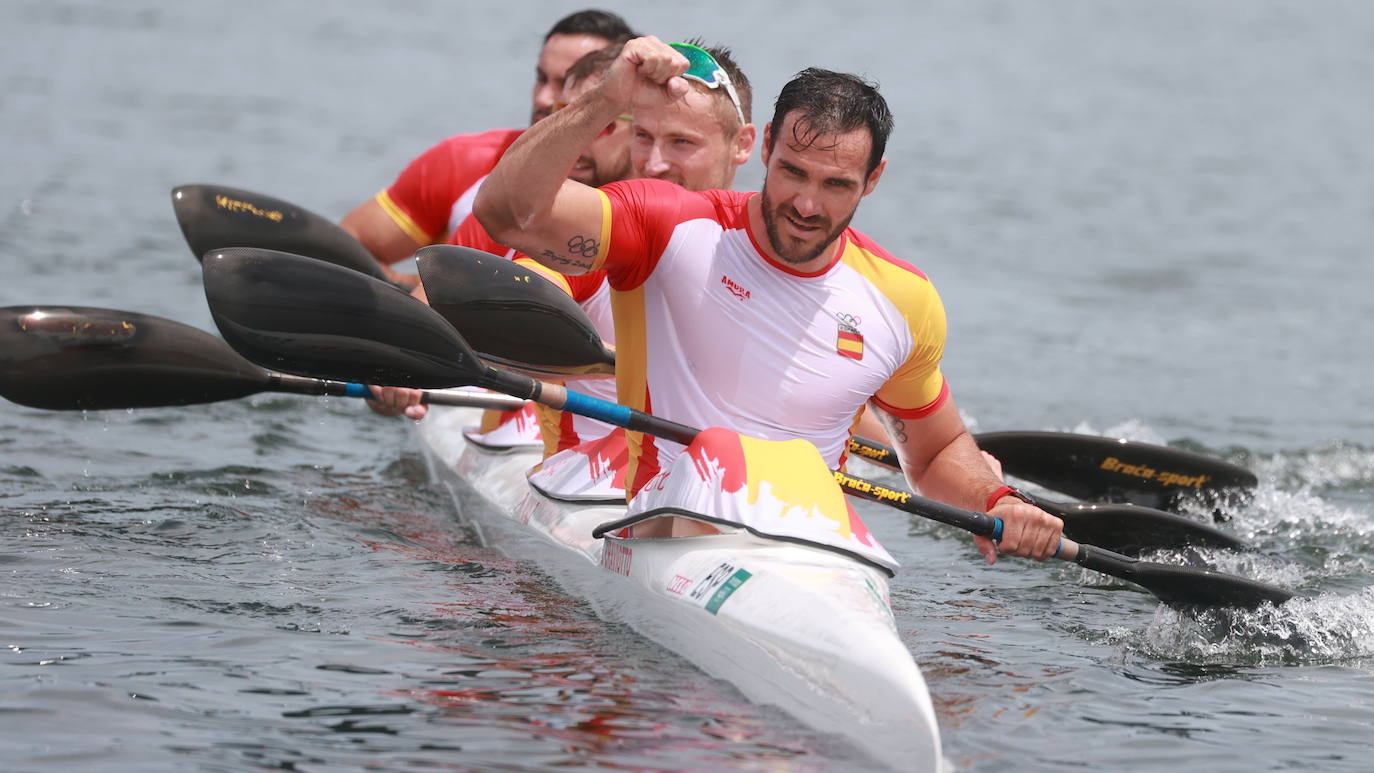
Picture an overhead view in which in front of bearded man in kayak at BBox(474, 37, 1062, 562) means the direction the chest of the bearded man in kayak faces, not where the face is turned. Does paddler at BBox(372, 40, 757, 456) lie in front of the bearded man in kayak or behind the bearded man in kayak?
behind

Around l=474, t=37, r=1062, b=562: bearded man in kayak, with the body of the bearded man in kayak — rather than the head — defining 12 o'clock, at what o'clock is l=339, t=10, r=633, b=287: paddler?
The paddler is roughly at 5 o'clock from the bearded man in kayak.

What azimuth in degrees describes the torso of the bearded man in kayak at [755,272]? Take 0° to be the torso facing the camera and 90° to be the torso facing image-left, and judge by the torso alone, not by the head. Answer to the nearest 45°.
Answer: approximately 0°
